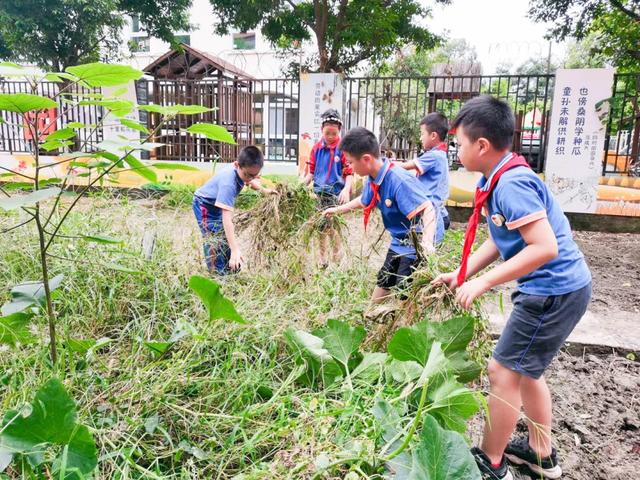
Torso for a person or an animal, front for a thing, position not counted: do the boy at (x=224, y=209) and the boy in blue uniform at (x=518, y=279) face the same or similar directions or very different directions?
very different directions

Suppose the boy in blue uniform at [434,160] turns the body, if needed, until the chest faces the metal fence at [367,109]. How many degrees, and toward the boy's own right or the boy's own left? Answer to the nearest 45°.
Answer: approximately 90° to the boy's own right

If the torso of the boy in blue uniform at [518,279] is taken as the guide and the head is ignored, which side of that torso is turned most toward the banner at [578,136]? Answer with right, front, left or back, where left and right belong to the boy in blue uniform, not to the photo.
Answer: right

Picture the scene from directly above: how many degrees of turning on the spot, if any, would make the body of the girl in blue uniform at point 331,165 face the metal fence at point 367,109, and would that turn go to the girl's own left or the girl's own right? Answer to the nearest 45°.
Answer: approximately 180°

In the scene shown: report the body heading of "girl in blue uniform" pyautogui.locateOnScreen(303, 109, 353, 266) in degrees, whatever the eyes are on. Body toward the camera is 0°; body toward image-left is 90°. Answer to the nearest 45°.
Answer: approximately 0°

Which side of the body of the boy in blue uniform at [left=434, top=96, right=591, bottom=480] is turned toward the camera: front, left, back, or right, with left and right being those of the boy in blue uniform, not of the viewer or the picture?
left

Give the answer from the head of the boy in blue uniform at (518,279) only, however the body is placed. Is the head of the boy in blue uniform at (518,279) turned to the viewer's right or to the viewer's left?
to the viewer's left

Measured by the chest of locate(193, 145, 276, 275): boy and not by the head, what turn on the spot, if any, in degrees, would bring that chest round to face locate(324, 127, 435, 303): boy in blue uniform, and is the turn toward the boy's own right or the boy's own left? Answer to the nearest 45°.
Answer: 0° — they already face them

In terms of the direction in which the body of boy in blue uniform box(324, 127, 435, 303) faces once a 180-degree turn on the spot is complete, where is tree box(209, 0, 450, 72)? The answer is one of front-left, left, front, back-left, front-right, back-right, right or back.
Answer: front-left

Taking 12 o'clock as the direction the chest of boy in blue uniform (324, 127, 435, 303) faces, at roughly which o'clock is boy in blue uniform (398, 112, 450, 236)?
boy in blue uniform (398, 112, 450, 236) is roughly at 5 o'clock from boy in blue uniform (324, 127, 435, 303).

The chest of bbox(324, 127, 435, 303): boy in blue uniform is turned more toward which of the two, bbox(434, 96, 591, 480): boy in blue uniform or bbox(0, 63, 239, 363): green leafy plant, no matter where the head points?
the green leafy plant
